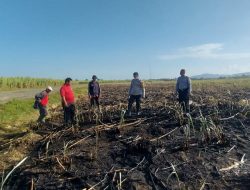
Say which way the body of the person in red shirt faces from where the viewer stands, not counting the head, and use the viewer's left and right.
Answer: facing the viewer and to the right of the viewer

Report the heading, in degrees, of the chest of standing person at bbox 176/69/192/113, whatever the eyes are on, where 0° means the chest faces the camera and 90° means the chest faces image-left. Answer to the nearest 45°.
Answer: approximately 0°

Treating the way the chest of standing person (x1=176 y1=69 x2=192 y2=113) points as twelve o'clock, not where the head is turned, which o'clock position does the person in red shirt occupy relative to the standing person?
The person in red shirt is roughly at 2 o'clock from the standing person.

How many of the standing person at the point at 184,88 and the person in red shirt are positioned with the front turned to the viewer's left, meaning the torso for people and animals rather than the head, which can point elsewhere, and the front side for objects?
0

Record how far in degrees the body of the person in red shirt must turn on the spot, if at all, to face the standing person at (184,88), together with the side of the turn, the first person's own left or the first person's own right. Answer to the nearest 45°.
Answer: approximately 45° to the first person's own left
